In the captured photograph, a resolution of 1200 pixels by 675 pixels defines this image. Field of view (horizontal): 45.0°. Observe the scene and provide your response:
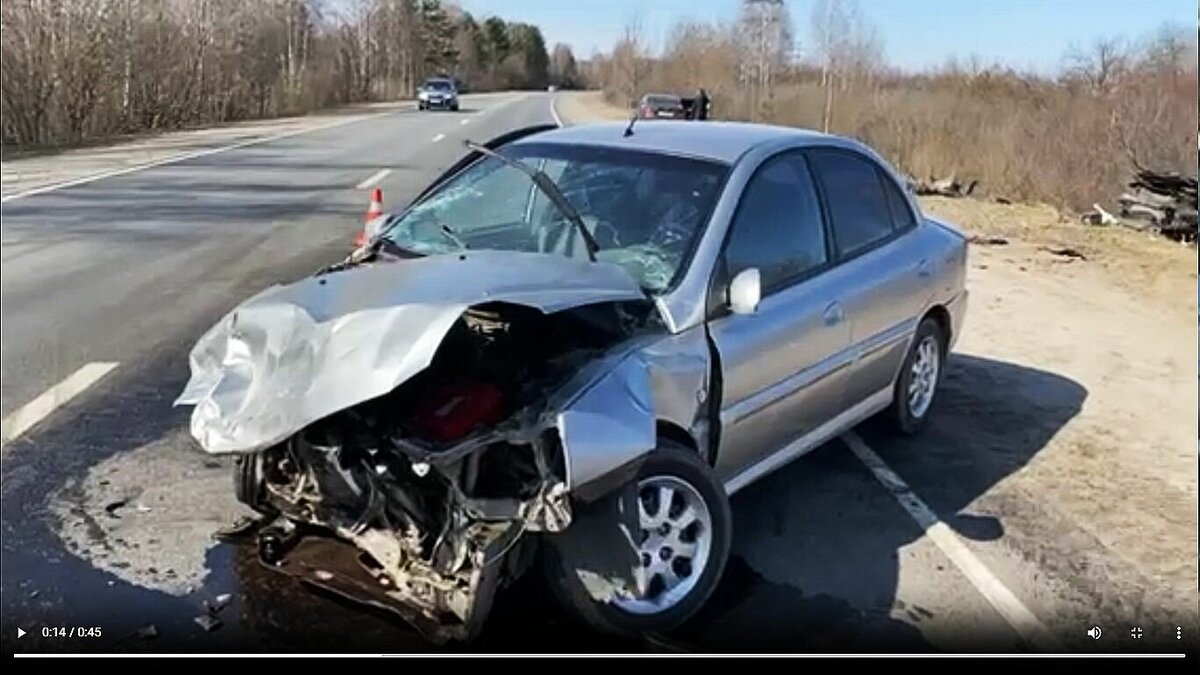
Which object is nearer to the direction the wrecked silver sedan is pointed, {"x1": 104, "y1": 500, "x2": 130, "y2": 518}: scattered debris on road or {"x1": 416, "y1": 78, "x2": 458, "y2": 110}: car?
the scattered debris on road

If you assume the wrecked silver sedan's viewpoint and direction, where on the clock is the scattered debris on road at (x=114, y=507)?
The scattered debris on road is roughly at 2 o'clock from the wrecked silver sedan.

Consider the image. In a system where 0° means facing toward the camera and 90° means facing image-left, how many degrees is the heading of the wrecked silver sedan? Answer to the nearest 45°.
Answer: approximately 45°

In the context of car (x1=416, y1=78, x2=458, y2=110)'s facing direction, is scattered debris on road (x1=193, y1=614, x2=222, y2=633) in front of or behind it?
in front

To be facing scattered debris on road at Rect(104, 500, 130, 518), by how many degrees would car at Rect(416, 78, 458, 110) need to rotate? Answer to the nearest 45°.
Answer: approximately 45° to its right

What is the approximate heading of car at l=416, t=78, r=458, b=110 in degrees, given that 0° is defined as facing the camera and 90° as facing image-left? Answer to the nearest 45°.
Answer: approximately 0°

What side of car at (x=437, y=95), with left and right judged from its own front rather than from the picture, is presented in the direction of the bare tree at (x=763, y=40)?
left

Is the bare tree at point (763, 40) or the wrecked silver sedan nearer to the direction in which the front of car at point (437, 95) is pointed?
the wrecked silver sedan

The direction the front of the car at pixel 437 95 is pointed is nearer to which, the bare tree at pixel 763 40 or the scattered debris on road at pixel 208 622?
the scattered debris on road

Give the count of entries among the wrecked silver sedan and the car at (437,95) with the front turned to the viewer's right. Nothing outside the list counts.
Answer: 0
